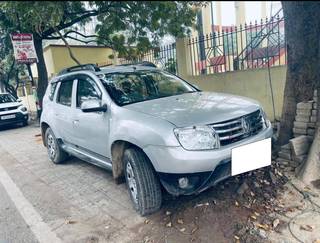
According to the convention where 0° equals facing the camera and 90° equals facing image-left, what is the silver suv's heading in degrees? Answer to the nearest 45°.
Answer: approximately 315°

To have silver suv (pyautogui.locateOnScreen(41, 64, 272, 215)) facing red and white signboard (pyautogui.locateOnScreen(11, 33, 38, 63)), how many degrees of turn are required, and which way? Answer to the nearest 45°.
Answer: approximately 180°

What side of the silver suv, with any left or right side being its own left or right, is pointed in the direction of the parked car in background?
back

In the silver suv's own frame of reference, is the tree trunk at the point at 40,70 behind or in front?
behind

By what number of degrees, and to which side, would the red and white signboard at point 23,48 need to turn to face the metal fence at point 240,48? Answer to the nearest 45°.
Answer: approximately 45° to its left

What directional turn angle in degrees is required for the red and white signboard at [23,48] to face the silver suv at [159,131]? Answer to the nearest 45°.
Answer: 0° — it already faces it

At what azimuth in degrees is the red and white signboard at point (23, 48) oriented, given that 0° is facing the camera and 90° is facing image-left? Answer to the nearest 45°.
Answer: approximately 0°

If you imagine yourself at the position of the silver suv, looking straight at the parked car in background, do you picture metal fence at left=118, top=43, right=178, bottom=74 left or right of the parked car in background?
right

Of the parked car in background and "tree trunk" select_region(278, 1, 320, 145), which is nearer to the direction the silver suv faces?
the tree trunk
